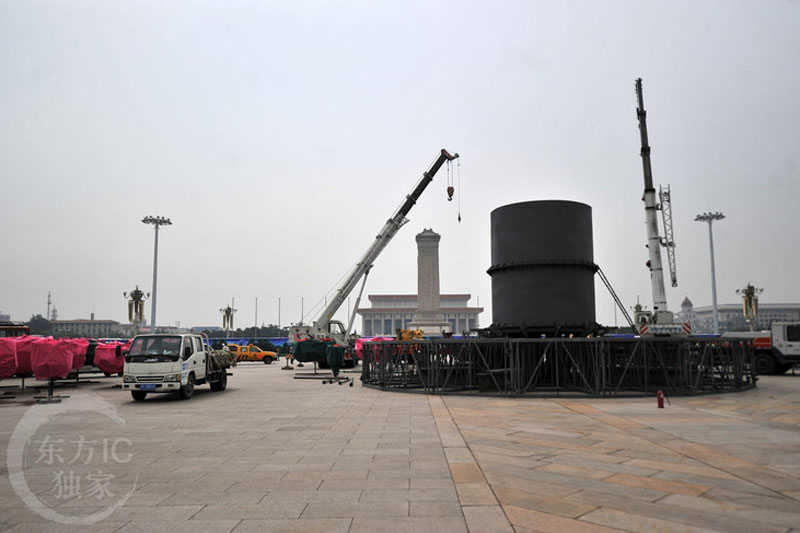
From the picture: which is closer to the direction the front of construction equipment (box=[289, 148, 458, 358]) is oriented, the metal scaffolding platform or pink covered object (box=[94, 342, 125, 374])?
the metal scaffolding platform

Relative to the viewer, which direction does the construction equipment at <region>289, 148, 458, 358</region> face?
to the viewer's right

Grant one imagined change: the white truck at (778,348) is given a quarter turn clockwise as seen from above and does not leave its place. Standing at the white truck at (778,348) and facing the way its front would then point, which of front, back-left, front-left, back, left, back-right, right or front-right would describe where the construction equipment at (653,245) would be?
right

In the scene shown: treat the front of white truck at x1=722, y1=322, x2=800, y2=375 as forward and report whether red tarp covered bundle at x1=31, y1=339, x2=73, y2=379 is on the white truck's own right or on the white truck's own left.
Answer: on the white truck's own right

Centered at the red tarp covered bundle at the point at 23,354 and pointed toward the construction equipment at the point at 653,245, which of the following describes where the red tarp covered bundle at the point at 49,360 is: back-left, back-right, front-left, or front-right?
front-right

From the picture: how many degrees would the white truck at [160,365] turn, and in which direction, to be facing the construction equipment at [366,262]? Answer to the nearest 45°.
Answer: approximately 180°

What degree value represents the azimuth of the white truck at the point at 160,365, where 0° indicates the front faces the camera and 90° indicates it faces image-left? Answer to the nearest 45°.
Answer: approximately 45°

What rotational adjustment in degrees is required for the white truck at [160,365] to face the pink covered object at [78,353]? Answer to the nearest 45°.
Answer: approximately 90° to its right

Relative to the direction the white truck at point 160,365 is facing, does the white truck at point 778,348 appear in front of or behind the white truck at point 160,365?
behind

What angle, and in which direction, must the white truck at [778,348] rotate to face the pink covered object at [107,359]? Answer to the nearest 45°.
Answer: approximately 135° to its right

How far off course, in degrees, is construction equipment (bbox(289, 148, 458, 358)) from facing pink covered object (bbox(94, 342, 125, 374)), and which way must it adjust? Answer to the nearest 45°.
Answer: approximately 135° to its right
